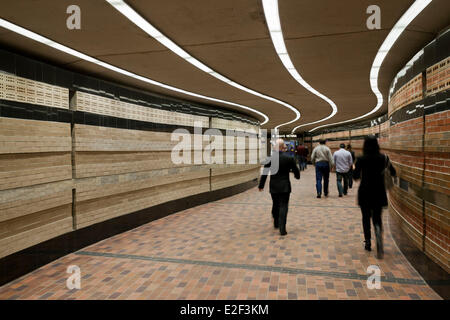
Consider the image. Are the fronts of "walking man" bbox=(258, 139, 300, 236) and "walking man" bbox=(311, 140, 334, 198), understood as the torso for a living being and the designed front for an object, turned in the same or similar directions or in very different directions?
same or similar directions

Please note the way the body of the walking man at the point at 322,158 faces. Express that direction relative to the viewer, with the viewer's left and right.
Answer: facing away from the viewer

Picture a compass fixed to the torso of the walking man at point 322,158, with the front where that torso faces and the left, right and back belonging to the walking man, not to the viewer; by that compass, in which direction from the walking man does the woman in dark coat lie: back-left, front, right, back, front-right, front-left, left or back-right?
back

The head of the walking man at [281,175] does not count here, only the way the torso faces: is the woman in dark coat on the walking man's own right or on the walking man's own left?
on the walking man's own right

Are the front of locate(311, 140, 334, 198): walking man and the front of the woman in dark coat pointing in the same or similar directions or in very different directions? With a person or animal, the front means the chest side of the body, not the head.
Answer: same or similar directions

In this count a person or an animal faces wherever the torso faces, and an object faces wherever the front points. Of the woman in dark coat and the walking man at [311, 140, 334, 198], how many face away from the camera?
2

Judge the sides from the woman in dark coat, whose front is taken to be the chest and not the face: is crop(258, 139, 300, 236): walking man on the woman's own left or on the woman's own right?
on the woman's own left

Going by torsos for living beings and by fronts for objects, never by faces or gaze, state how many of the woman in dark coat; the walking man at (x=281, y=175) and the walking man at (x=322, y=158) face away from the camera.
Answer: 3

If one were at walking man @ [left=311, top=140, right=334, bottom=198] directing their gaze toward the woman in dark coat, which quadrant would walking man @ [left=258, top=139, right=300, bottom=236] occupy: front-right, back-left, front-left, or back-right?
front-right

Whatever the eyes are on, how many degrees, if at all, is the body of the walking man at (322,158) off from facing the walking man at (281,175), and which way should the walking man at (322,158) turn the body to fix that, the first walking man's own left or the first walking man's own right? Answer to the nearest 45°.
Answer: approximately 180°

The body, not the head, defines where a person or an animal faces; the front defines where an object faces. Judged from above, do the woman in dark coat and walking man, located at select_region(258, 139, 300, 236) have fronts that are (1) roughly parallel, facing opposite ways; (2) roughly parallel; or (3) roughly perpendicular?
roughly parallel

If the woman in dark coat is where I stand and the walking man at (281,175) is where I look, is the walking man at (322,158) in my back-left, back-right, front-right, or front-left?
front-right

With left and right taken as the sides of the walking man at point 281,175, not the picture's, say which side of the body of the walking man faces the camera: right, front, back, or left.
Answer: back

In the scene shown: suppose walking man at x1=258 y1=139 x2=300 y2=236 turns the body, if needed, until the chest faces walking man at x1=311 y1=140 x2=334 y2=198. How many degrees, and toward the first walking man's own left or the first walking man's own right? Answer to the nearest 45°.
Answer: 0° — they already face them

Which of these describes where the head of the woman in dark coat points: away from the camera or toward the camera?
away from the camera

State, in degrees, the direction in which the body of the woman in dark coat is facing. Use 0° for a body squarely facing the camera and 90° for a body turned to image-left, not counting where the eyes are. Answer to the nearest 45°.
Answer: approximately 180°
